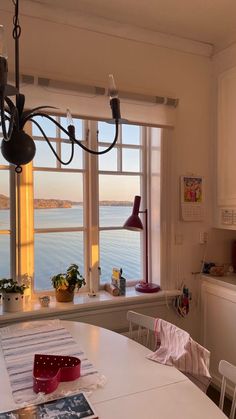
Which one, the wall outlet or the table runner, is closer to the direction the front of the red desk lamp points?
the table runner

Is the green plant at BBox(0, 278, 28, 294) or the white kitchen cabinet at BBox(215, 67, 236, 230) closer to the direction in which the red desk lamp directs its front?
the green plant

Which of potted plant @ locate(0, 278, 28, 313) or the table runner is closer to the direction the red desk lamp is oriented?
the potted plant

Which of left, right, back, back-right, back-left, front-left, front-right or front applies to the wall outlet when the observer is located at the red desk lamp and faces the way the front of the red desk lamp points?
back-right

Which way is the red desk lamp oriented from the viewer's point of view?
to the viewer's left

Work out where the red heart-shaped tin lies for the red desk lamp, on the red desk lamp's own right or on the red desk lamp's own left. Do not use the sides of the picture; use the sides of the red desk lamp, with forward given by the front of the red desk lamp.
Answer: on the red desk lamp's own left

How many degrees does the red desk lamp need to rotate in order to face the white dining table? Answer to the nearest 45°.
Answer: approximately 90° to its left

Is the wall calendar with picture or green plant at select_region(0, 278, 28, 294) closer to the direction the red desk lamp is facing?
the green plant

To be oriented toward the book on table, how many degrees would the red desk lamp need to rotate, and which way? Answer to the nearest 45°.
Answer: approximately 90° to its left

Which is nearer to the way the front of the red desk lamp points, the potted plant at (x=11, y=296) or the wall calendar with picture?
the potted plant
